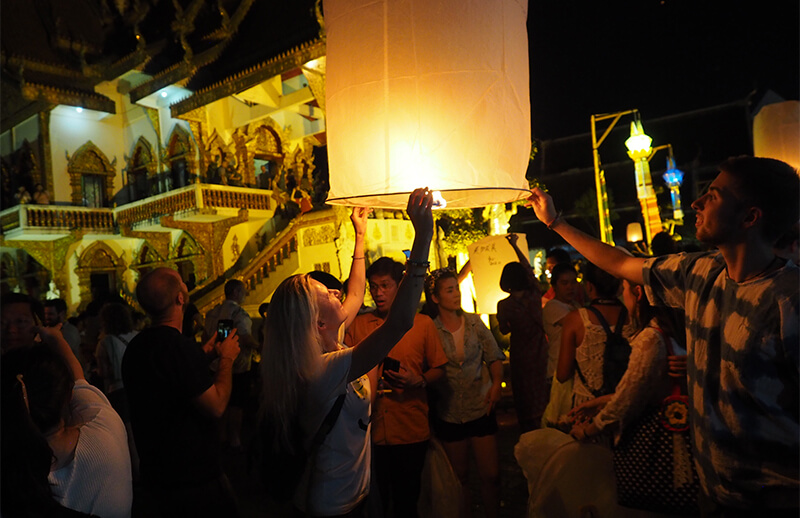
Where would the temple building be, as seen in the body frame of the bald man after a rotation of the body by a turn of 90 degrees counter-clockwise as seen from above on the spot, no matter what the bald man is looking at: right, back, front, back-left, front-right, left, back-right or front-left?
front-right

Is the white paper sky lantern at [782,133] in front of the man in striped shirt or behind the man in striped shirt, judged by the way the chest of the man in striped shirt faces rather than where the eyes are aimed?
behind

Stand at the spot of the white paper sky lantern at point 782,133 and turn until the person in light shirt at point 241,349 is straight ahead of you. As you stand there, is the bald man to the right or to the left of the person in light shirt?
left

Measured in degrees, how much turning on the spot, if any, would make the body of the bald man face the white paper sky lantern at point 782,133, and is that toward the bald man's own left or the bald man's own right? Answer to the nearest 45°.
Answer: approximately 45° to the bald man's own right

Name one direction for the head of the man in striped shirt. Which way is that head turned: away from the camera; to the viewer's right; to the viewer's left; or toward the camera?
to the viewer's left

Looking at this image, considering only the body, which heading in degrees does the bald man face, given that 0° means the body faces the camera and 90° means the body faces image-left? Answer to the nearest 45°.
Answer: approximately 225°

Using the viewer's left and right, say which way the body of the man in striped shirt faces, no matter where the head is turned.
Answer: facing the viewer and to the left of the viewer

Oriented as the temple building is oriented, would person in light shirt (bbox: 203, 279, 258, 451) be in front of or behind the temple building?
in front

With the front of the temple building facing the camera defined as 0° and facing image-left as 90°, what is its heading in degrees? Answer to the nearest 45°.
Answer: approximately 315°

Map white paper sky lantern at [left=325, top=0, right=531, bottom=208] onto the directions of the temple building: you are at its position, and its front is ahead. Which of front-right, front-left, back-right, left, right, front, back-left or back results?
front-right
